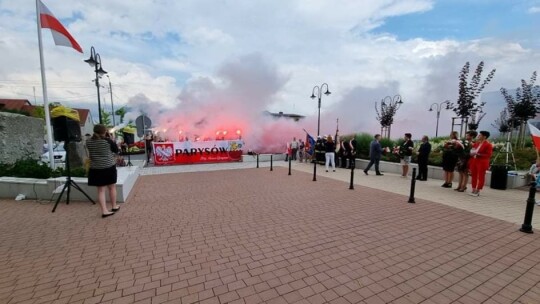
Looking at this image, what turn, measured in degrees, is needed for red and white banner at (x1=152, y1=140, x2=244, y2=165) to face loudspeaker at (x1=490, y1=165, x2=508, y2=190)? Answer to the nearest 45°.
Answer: approximately 45° to its left

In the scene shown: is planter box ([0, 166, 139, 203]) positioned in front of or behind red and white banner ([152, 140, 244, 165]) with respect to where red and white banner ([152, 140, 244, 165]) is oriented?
in front

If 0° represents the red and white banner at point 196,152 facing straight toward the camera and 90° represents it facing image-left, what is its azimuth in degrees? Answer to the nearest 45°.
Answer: approximately 0°

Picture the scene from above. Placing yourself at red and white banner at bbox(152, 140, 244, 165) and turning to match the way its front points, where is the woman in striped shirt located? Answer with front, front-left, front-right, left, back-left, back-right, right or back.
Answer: front

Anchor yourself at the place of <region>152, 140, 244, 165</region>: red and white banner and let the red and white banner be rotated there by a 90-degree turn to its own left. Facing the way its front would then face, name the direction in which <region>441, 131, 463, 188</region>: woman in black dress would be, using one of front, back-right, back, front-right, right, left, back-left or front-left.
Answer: front-right

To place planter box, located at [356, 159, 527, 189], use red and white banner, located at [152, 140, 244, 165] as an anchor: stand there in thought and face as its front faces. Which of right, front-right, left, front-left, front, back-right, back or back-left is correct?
front-left

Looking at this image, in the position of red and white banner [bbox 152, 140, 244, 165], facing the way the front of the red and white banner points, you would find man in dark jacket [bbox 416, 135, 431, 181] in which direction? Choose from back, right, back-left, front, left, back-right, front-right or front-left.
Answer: front-left

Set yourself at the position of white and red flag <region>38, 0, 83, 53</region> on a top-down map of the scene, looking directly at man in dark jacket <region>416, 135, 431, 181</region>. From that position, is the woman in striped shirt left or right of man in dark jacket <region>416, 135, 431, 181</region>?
right

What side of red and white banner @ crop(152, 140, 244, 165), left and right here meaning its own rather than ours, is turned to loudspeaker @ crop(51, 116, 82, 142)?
front

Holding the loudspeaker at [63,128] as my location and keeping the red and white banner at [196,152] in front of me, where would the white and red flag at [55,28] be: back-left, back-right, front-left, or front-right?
front-left

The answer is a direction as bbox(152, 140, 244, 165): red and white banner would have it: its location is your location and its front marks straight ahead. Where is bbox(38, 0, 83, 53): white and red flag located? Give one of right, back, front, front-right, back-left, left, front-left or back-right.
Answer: front-right

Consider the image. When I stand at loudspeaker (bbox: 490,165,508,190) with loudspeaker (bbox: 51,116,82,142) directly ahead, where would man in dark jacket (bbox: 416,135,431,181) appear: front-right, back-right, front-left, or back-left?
front-right

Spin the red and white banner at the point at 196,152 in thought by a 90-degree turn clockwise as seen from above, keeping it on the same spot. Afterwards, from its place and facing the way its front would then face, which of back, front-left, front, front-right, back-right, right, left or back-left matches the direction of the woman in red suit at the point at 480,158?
back-left
